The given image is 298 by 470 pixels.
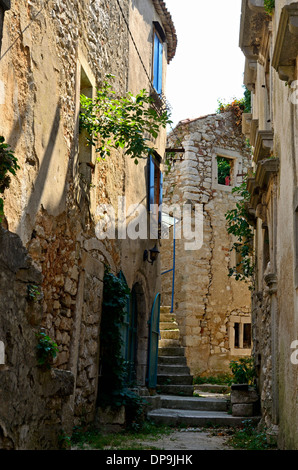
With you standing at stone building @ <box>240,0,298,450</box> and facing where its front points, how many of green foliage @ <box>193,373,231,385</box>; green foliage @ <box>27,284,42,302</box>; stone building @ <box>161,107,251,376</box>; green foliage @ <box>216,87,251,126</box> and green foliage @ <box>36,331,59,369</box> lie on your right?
3

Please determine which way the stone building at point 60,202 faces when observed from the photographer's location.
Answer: facing to the right of the viewer

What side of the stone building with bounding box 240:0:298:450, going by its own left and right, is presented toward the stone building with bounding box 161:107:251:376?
right

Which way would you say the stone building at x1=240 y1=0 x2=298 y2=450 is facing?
to the viewer's left

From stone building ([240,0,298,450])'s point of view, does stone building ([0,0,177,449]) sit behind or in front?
in front

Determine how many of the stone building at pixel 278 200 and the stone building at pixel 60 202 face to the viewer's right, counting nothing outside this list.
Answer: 1

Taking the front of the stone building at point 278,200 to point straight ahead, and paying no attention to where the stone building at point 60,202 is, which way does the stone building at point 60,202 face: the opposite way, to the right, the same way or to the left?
the opposite way

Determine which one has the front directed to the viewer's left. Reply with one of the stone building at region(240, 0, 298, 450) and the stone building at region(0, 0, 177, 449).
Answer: the stone building at region(240, 0, 298, 450)
